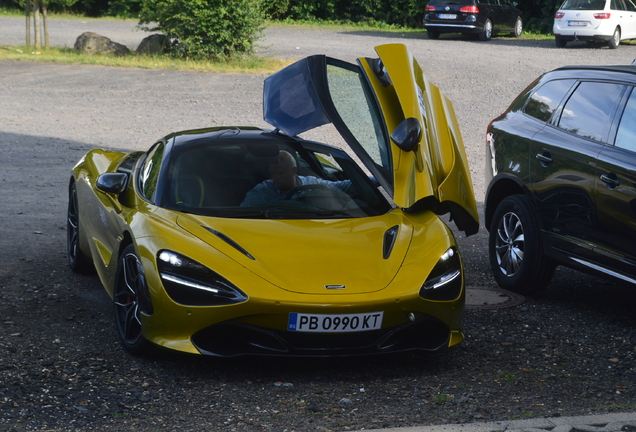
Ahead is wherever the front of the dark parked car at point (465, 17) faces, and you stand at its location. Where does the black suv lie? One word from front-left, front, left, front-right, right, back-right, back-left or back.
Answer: back-right

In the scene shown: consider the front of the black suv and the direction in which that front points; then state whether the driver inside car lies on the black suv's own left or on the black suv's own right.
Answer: on the black suv's own right

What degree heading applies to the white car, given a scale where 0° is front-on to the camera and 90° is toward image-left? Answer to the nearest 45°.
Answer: approximately 225°

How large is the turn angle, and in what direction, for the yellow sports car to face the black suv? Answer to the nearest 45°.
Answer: approximately 90° to its left

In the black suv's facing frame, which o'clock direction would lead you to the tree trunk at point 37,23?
The tree trunk is roughly at 6 o'clock from the black suv.

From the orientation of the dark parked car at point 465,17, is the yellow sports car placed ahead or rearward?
rearward

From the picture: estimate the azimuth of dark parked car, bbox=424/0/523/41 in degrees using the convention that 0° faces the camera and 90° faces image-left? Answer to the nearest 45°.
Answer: approximately 225°

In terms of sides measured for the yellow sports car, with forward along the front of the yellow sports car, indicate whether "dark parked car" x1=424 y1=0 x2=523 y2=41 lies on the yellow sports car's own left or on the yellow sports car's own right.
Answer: on the yellow sports car's own left
